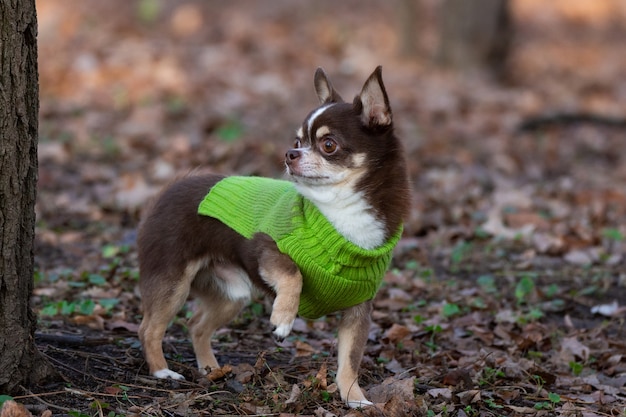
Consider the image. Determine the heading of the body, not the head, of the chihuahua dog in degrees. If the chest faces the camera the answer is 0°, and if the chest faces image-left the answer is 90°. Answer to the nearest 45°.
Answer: approximately 315°

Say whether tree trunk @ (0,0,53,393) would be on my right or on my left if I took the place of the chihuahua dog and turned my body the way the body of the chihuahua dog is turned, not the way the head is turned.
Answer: on my right

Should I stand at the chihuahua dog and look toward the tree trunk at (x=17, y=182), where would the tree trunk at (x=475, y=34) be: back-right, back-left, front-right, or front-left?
back-right

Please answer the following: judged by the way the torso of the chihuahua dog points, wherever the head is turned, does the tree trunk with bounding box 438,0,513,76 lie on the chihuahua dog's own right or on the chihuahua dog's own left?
on the chihuahua dog's own left
